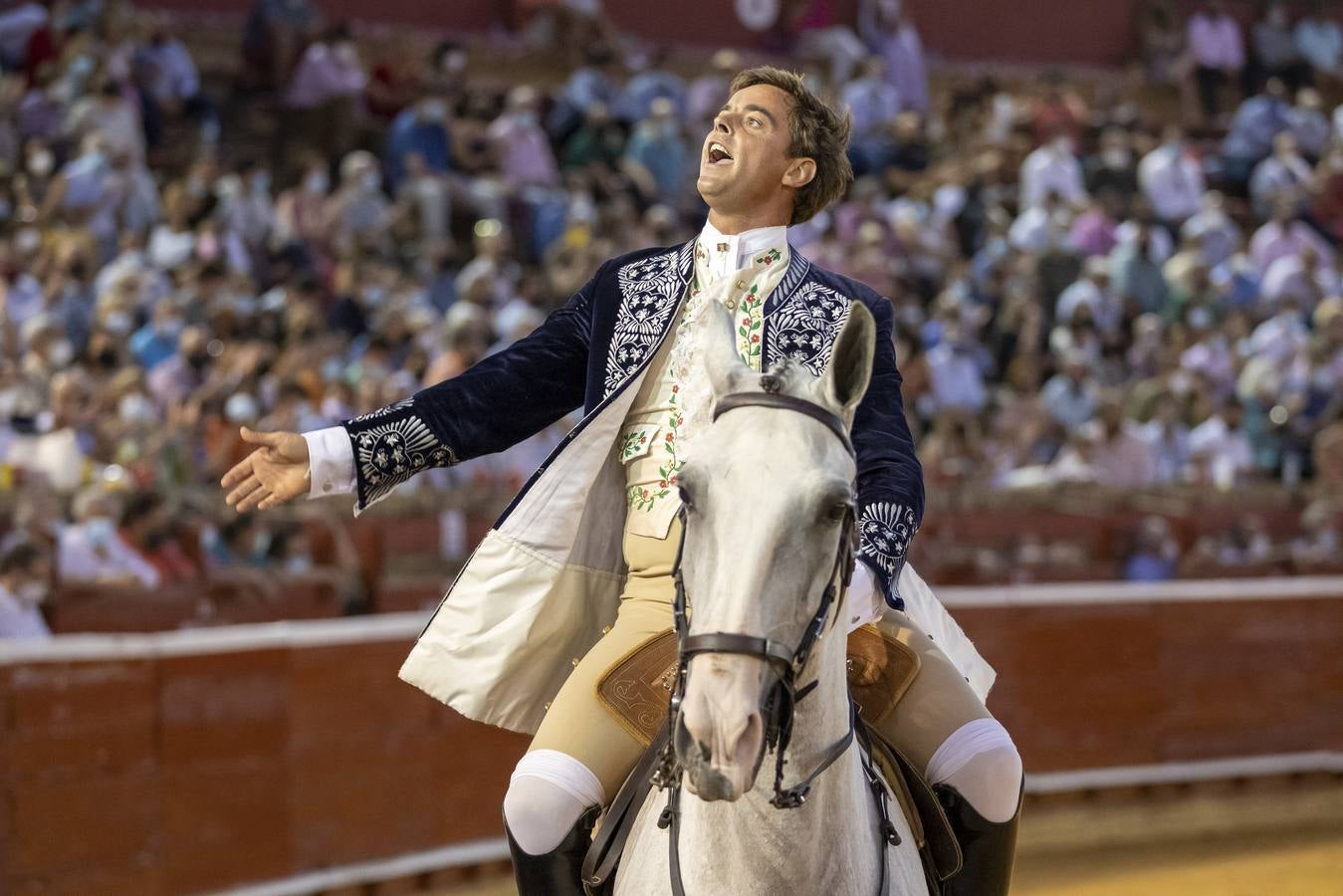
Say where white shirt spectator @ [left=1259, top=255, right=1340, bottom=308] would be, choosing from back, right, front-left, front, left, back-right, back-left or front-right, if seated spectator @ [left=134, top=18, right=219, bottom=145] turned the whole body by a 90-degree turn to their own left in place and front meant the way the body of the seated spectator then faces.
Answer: front

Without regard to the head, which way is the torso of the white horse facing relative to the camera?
toward the camera

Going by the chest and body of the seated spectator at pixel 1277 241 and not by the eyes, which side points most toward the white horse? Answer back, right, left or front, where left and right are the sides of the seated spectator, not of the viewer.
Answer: front

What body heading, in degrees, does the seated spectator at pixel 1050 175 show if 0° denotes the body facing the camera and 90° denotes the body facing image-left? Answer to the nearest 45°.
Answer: approximately 0°

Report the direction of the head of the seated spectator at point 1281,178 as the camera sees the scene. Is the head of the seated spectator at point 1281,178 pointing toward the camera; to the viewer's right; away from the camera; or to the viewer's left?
toward the camera

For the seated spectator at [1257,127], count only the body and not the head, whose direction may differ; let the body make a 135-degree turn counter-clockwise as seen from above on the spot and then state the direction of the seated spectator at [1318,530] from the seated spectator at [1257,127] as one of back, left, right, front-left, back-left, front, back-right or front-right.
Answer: right

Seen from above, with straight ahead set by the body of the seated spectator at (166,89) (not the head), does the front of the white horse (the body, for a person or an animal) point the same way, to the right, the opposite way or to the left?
the same way

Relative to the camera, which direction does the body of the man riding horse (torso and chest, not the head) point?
toward the camera

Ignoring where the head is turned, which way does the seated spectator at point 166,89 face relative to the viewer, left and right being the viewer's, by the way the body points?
facing the viewer

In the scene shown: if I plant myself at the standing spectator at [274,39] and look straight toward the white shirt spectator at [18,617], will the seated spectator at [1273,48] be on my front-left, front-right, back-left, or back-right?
back-left

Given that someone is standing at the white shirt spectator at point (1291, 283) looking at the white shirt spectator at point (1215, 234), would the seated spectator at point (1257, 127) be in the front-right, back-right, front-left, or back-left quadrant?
front-right

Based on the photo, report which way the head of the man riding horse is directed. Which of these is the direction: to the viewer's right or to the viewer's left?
to the viewer's left

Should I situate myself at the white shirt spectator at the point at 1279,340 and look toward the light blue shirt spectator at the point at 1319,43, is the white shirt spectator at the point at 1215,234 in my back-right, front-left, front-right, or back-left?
front-left

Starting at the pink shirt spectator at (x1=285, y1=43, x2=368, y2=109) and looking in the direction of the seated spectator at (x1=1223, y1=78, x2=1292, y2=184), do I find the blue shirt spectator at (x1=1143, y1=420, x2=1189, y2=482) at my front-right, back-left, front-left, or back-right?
front-right

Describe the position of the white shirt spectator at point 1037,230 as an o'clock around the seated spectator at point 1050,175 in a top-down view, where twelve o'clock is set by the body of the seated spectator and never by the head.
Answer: The white shirt spectator is roughly at 12 o'clock from the seated spectator.
